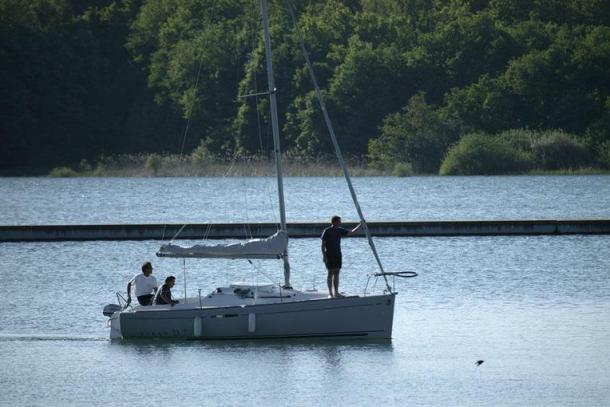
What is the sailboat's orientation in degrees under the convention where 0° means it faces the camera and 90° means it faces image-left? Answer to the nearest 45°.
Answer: approximately 270°

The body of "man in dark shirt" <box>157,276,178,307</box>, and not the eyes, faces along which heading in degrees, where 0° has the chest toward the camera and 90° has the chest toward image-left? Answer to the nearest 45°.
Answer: approximately 270°

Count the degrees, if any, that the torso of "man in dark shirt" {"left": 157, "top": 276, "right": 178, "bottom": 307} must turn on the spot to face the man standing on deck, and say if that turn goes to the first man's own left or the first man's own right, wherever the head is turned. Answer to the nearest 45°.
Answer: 0° — they already face them
